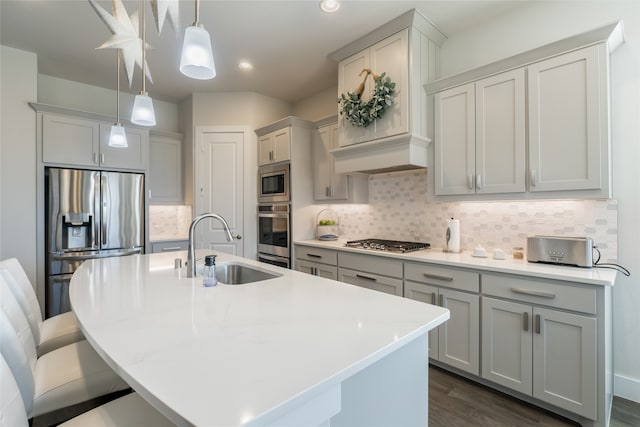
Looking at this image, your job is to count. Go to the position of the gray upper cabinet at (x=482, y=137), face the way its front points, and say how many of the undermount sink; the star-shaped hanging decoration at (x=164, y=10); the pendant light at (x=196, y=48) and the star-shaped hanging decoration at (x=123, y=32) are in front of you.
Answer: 4

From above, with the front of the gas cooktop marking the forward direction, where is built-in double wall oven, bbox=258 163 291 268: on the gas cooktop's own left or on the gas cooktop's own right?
on the gas cooktop's own right

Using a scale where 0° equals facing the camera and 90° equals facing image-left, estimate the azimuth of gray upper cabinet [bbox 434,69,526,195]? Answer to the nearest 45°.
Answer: approximately 45°

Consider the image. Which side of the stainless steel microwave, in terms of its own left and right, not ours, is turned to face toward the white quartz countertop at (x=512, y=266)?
left

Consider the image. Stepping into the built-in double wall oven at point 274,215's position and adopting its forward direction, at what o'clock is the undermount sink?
The undermount sink is roughly at 11 o'clock from the built-in double wall oven.

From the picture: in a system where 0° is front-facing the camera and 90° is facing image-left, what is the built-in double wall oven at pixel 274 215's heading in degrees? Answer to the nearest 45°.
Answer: approximately 45°

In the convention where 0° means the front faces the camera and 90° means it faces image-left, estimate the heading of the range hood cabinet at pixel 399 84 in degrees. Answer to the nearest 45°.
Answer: approximately 45°
